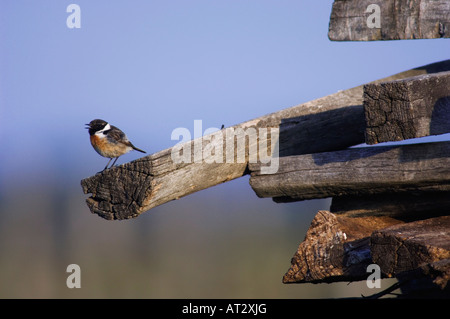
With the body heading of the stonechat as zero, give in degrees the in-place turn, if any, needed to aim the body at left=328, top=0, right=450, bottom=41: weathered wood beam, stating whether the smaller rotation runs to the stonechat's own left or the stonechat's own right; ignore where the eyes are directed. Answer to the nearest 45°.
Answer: approximately 135° to the stonechat's own left

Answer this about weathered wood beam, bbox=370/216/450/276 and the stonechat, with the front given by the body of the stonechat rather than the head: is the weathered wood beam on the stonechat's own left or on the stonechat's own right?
on the stonechat's own left

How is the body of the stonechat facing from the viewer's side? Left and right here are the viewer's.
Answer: facing to the left of the viewer

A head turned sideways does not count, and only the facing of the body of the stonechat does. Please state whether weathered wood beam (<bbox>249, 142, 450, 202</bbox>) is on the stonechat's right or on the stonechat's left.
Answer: on the stonechat's left

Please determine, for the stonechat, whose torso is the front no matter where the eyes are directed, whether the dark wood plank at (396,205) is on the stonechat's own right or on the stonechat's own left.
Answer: on the stonechat's own left

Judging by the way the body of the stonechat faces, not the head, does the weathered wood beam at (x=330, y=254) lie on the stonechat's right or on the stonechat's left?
on the stonechat's left
